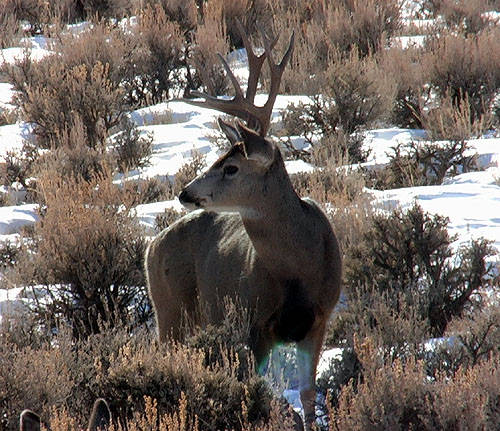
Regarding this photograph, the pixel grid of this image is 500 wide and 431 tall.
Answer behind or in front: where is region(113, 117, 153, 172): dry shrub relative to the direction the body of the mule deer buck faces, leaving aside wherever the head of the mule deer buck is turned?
behind

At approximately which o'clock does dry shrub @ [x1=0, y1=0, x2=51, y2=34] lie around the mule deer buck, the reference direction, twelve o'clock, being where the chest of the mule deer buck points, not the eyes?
The dry shrub is roughly at 7 o'clock from the mule deer buck.

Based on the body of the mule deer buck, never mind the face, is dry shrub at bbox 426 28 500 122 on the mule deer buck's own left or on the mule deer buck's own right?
on the mule deer buck's own left

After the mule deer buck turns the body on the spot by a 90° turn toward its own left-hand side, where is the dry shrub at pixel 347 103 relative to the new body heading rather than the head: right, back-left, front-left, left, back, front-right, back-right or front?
front-left

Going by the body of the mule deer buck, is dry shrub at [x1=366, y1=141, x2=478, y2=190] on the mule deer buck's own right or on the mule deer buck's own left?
on the mule deer buck's own left

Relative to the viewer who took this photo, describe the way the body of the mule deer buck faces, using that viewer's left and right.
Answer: facing the viewer and to the right of the viewer

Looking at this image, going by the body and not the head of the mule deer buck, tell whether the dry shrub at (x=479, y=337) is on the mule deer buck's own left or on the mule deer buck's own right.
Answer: on the mule deer buck's own left

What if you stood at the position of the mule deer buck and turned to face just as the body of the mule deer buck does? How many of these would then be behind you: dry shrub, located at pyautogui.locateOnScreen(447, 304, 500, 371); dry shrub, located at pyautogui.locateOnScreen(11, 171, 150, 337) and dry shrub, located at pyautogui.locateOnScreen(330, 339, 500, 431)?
1

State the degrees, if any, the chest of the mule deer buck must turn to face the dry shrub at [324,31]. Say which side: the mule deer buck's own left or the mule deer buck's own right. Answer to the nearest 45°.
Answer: approximately 135° to the mule deer buck's own left

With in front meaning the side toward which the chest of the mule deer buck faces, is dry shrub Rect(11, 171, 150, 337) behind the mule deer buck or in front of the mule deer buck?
behind

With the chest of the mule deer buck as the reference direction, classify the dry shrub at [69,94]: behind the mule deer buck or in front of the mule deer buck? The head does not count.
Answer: behind
